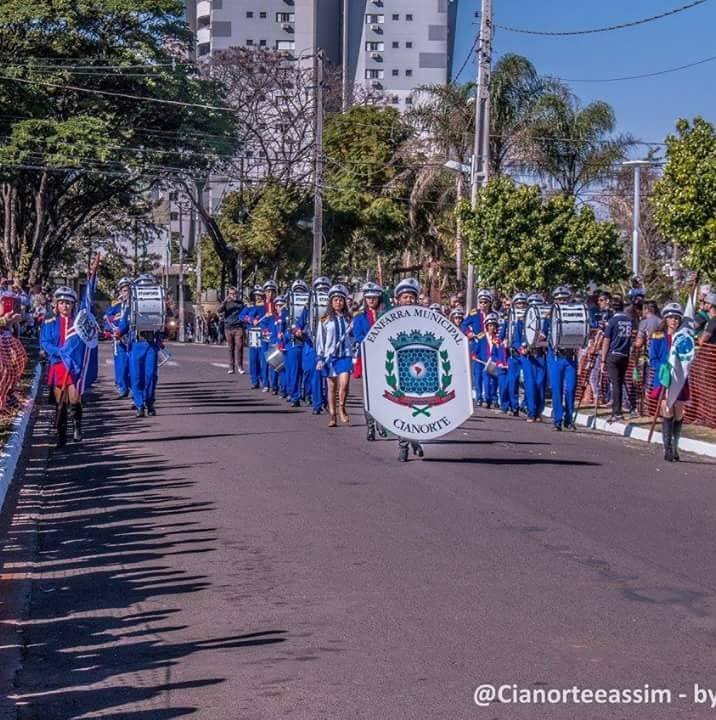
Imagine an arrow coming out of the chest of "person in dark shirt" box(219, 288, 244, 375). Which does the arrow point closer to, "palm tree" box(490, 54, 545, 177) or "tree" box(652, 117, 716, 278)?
the tree

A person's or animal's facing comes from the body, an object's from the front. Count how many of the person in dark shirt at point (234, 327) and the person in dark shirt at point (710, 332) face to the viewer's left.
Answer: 1

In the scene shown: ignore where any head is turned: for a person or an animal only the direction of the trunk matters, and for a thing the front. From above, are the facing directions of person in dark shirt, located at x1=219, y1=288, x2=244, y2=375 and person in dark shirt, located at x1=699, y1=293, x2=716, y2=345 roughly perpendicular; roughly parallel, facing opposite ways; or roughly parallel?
roughly perpendicular

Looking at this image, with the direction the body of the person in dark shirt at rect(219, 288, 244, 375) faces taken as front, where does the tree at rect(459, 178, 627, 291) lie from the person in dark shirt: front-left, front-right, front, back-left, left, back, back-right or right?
left

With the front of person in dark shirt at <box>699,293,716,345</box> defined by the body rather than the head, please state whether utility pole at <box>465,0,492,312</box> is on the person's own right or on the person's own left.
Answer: on the person's own right

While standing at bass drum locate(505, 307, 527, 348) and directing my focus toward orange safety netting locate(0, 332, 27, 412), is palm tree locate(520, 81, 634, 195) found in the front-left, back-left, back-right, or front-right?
back-right

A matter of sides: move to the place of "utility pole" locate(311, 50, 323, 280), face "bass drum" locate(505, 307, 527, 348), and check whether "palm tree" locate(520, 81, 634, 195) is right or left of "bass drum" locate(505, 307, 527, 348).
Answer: left

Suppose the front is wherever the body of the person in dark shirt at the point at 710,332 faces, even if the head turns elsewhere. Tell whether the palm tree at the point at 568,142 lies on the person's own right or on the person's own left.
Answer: on the person's own right

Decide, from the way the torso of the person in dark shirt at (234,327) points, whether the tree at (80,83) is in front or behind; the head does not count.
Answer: behind

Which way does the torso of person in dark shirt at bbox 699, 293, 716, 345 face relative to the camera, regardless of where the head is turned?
to the viewer's left
